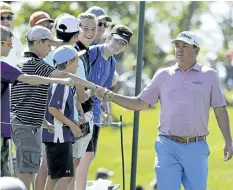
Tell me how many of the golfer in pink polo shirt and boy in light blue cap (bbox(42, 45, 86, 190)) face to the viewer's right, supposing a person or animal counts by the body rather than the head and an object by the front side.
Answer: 1

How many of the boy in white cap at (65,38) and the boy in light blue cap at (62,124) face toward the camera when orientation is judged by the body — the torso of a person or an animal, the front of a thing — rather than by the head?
0

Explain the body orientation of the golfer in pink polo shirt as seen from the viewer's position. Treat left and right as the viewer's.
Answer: facing the viewer

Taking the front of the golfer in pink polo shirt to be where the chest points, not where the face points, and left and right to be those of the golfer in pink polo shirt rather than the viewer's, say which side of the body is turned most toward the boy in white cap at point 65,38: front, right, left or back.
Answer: right

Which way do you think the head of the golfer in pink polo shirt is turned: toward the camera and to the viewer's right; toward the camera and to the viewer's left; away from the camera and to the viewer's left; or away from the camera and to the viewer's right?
toward the camera and to the viewer's left

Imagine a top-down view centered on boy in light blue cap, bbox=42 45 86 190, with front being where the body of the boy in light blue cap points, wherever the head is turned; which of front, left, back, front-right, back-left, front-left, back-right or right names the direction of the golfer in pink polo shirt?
front

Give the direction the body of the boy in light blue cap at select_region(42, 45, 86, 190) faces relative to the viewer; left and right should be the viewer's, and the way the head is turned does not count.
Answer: facing to the right of the viewer

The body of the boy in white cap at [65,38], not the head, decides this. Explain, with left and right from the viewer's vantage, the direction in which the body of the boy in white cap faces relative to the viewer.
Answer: facing away from the viewer and to the right of the viewer

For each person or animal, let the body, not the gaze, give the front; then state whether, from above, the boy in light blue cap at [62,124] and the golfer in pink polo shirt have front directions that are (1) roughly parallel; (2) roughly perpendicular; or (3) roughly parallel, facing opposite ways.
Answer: roughly perpendicular

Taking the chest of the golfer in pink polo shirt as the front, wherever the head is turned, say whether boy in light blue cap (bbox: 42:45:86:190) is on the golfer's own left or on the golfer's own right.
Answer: on the golfer's own right
